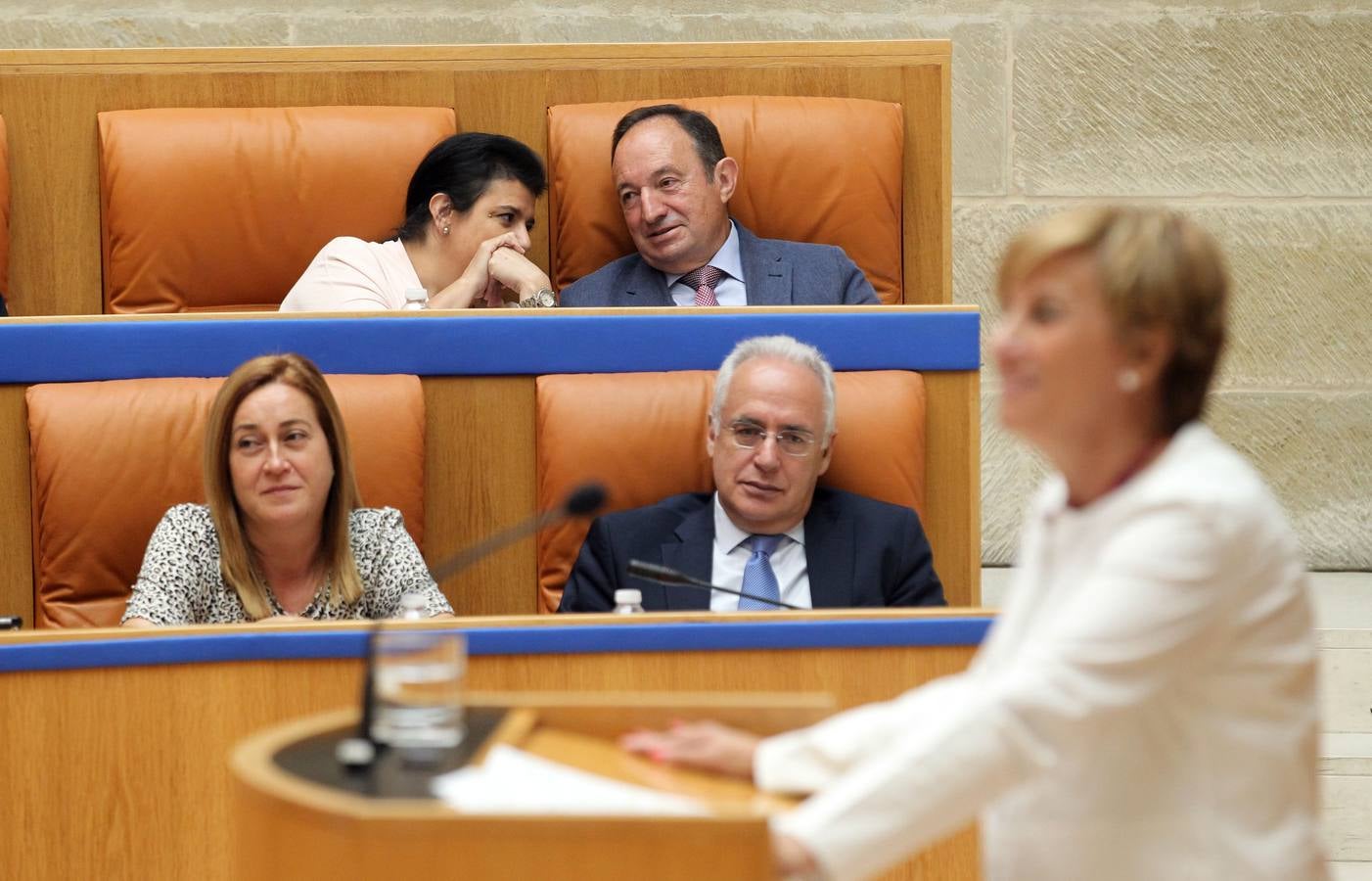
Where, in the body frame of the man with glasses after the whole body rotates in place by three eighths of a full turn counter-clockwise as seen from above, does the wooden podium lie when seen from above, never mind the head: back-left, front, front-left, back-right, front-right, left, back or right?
back-right

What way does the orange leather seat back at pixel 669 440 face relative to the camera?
toward the camera

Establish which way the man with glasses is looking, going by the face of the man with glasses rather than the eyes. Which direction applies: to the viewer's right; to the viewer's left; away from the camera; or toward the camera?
toward the camera

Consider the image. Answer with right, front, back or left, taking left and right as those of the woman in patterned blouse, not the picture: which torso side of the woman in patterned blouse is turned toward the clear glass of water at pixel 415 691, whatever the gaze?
front

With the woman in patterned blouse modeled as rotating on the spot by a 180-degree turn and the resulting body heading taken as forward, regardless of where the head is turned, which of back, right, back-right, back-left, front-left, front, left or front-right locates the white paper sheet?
back

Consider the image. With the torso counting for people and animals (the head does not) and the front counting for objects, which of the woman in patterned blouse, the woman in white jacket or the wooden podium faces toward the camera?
the woman in patterned blouse

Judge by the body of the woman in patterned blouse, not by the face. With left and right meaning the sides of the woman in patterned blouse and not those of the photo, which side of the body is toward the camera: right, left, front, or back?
front

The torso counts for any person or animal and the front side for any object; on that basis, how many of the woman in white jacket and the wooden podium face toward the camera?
0

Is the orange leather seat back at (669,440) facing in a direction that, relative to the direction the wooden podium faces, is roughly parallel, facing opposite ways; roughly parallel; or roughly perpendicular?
roughly perpendicular

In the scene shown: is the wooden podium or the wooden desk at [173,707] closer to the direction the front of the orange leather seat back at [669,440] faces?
the wooden podium

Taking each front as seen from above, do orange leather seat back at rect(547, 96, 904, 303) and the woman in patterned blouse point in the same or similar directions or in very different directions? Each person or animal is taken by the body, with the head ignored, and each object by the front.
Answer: same or similar directions

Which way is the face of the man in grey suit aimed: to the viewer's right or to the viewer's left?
to the viewer's left

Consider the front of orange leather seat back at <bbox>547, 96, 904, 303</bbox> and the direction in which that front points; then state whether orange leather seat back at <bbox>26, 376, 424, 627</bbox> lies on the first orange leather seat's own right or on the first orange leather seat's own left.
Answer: on the first orange leather seat's own right

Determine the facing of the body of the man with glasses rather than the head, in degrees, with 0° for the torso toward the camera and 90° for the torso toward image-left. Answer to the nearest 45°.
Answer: approximately 0°

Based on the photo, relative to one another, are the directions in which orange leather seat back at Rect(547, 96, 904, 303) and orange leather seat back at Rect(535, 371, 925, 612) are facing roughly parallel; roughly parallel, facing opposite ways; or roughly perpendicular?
roughly parallel

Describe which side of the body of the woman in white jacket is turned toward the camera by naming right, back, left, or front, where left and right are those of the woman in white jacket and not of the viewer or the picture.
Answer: left

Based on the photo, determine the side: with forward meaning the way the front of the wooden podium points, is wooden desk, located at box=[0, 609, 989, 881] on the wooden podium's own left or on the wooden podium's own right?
on the wooden podium's own right
